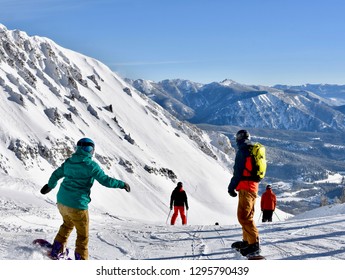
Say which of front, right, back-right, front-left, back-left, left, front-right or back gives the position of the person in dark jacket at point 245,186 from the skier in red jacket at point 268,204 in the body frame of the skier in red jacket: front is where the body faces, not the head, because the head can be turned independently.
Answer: back

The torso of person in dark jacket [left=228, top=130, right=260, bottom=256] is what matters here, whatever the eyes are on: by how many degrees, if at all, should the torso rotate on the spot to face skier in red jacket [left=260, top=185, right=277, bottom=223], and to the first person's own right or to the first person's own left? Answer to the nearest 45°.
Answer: approximately 90° to the first person's own right

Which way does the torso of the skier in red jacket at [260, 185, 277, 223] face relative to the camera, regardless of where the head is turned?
away from the camera

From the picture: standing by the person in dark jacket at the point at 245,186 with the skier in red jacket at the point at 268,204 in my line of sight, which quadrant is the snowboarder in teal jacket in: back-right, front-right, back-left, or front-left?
back-left

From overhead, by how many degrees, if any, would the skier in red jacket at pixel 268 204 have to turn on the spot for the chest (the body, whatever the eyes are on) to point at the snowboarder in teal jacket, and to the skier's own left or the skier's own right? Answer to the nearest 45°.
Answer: approximately 180°

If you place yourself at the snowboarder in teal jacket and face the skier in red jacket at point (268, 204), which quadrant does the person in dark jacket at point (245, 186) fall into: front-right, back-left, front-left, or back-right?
front-right
